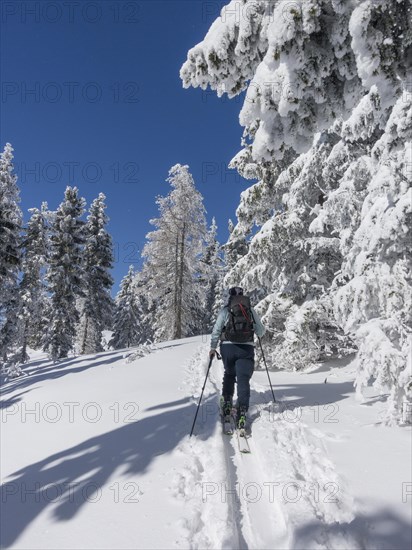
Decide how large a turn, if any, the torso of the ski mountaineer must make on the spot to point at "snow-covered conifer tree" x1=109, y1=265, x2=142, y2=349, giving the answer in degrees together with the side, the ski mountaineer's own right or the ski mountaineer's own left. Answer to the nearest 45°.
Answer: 0° — they already face it

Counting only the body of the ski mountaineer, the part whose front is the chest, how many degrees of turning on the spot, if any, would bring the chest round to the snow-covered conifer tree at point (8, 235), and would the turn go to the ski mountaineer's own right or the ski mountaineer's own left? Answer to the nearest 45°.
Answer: approximately 45° to the ski mountaineer's own left

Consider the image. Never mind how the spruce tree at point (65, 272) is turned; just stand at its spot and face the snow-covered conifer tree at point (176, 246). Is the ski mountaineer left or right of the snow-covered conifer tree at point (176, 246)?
right

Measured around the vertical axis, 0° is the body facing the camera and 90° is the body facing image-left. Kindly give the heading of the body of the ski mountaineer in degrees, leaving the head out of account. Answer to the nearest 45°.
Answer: approximately 180°
